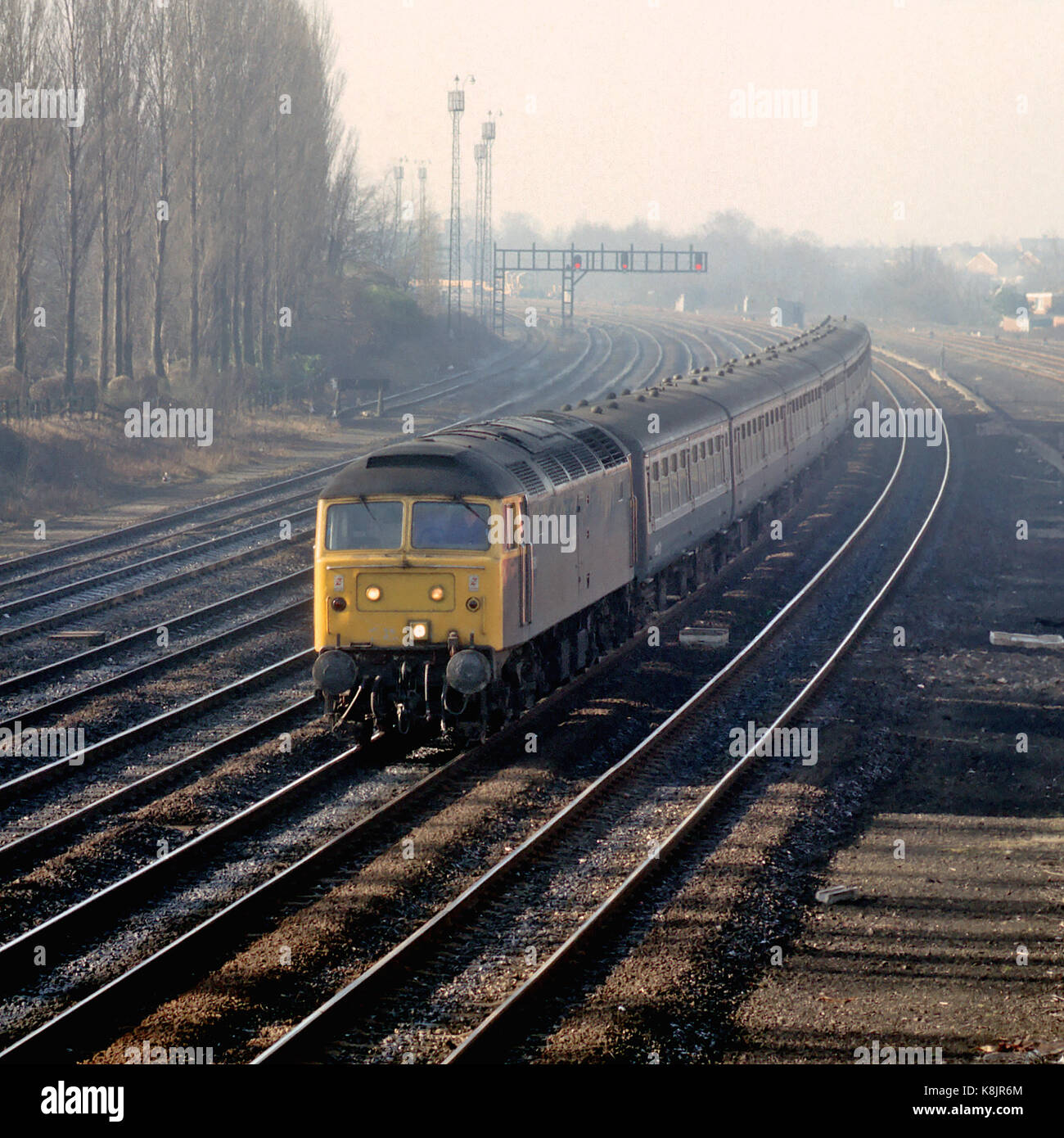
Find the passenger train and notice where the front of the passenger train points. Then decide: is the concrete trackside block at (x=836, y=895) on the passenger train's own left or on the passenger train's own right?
on the passenger train's own left

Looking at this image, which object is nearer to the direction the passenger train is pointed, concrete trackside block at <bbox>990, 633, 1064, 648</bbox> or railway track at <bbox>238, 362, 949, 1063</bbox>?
the railway track

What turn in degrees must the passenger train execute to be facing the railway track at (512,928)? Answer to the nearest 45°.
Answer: approximately 45° to its left

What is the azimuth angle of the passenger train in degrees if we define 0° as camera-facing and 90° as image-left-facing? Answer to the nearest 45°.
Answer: approximately 45°
